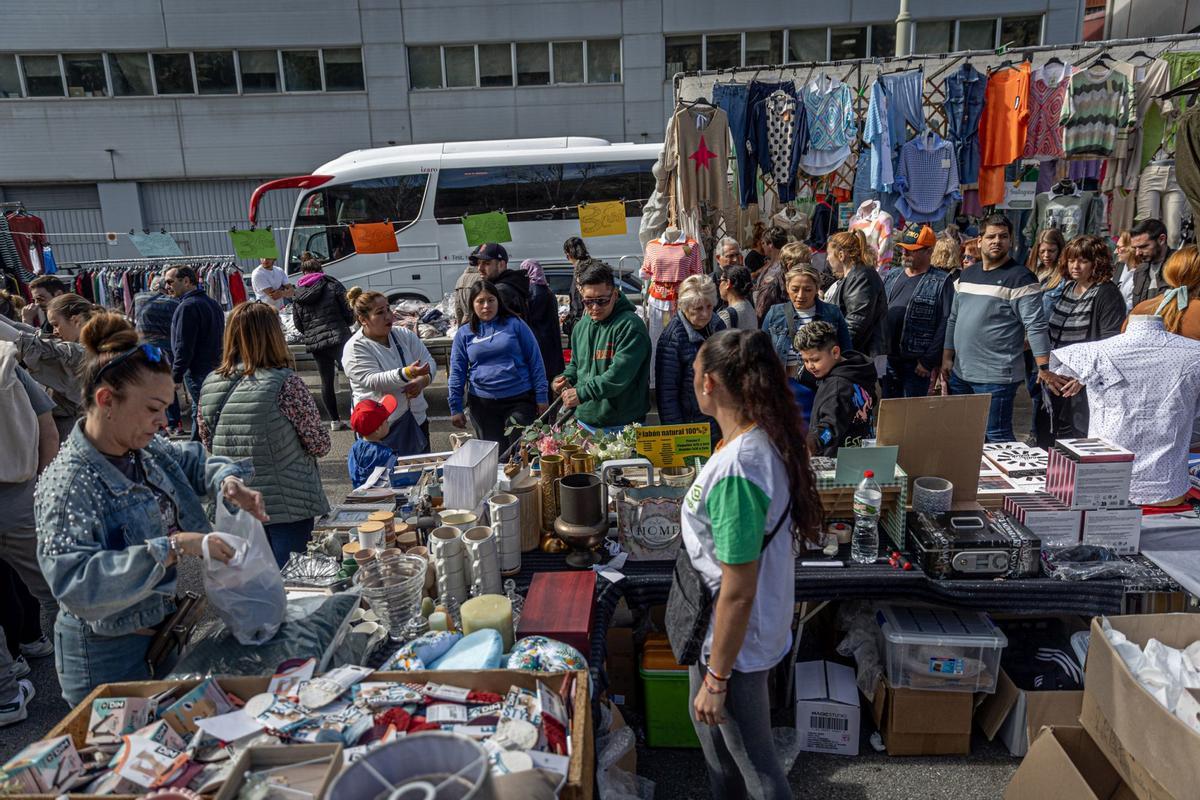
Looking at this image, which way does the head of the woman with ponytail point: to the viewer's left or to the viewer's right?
to the viewer's left

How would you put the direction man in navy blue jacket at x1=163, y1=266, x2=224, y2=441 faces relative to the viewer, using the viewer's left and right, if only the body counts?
facing to the left of the viewer

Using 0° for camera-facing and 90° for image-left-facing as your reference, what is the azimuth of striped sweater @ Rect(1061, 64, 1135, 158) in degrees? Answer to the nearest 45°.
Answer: approximately 0°

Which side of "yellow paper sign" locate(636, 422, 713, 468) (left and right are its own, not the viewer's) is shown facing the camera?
front

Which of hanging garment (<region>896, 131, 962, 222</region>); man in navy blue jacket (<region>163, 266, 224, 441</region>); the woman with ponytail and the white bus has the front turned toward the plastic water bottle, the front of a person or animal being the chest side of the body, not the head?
the hanging garment

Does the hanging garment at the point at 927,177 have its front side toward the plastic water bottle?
yes

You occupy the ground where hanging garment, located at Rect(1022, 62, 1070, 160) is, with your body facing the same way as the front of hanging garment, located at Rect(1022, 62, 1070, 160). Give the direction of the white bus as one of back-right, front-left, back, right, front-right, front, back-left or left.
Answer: right

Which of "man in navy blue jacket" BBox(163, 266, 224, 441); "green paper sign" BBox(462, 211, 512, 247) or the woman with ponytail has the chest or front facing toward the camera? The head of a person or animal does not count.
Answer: the green paper sign

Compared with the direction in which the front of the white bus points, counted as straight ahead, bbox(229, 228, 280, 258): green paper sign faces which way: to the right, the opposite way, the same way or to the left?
to the left

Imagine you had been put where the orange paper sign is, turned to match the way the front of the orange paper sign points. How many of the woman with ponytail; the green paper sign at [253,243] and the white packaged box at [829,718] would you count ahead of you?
2

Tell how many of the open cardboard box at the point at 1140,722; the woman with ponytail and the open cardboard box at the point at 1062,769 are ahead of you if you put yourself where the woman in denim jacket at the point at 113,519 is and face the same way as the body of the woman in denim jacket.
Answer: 3

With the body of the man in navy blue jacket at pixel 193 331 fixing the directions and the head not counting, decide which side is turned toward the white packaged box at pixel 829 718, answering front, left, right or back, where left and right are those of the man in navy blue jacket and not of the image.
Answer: left
